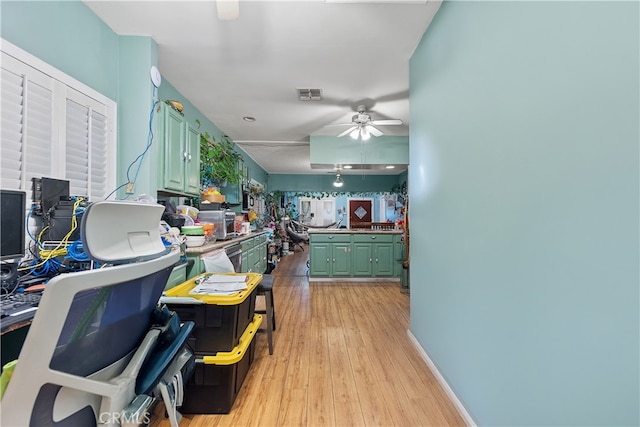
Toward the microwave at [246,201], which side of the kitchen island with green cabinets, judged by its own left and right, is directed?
right

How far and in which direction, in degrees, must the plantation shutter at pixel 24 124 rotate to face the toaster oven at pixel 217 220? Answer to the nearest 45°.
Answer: approximately 90° to its left

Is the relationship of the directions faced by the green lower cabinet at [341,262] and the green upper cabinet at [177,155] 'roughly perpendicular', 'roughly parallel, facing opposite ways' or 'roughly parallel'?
roughly perpendicular

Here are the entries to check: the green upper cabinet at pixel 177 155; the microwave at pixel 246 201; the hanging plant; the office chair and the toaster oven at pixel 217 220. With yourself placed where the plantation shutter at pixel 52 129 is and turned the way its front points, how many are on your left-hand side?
4

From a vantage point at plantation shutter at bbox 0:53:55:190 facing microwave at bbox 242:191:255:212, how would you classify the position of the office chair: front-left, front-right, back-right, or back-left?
back-right

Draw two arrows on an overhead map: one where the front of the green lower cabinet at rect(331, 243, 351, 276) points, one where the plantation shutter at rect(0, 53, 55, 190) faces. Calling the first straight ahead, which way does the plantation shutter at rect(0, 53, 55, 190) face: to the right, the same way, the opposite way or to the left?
to the left

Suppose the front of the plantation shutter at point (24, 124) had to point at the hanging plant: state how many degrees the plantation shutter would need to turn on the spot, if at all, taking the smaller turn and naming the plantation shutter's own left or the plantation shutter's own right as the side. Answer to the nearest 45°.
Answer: approximately 90° to the plantation shutter's own left

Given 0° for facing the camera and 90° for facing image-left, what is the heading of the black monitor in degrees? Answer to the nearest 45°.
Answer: approximately 315°

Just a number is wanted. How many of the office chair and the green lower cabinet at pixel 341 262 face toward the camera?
1

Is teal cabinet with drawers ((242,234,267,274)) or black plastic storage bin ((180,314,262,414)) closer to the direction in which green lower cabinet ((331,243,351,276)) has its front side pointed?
the black plastic storage bin

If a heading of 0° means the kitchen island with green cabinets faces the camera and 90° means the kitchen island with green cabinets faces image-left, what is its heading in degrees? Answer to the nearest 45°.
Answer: approximately 0°
